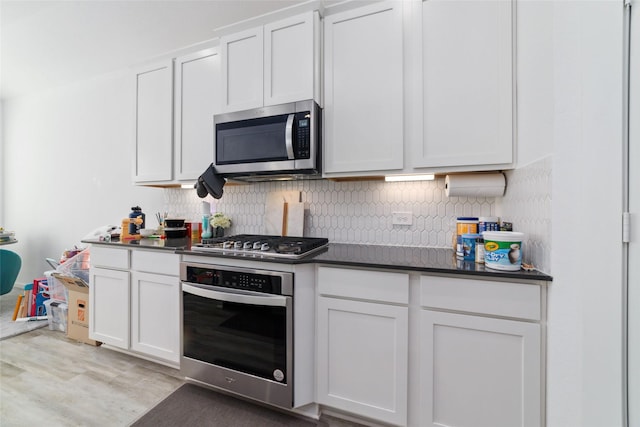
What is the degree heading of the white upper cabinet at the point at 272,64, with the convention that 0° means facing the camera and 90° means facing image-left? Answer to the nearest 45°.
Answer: approximately 45°

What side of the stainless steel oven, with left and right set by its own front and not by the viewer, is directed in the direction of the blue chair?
right

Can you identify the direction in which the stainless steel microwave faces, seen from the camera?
facing the viewer and to the left of the viewer

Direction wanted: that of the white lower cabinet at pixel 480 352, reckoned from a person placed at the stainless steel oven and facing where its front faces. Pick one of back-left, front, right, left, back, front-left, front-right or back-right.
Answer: left

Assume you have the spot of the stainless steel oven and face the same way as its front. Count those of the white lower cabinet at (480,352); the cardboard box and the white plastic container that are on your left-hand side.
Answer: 2

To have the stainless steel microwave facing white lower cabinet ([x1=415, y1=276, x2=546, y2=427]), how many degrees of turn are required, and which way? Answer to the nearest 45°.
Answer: approximately 90° to its left

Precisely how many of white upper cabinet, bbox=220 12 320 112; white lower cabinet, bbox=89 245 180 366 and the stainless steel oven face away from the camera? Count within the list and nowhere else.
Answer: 0

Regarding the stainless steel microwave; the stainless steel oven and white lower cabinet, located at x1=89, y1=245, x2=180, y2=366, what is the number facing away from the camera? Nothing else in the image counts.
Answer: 0

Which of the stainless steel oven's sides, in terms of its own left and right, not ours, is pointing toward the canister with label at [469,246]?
left
